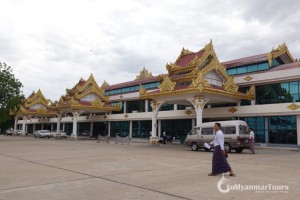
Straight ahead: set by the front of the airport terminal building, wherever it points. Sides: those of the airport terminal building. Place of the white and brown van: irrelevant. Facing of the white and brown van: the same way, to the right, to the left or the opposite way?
to the right

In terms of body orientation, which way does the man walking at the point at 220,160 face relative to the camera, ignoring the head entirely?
to the viewer's left

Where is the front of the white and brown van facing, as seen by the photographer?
facing away from the viewer and to the left of the viewer

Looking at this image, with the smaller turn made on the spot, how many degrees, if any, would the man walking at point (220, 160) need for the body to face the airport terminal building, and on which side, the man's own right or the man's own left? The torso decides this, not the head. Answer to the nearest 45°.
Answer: approximately 90° to the man's own right

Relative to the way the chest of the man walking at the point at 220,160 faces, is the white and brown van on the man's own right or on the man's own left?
on the man's own right

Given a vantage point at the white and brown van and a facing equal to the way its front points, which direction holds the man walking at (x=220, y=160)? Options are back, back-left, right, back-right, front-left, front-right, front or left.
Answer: back-left
